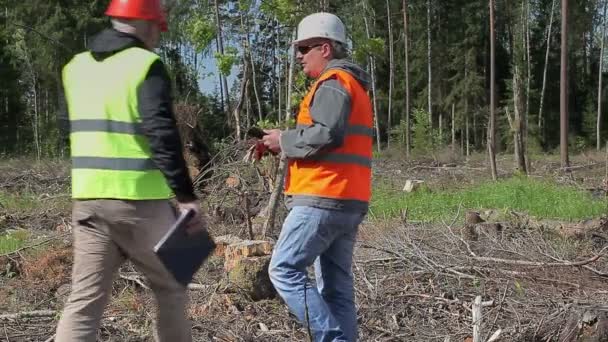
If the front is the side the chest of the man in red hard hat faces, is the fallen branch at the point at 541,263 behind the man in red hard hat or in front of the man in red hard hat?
in front

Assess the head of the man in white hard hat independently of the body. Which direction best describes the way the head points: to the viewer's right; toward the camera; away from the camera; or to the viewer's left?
to the viewer's left

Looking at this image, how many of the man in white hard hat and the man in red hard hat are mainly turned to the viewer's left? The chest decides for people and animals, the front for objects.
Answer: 1

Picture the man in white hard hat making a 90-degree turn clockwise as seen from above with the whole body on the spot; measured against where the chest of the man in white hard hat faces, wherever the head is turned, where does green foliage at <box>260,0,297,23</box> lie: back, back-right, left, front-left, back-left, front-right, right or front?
front

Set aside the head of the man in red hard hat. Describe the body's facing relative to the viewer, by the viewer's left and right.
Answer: facing away from the viewer and to the right of the viewer

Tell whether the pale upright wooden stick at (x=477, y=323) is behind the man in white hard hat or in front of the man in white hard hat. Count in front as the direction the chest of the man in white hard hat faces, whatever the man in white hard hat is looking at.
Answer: behind

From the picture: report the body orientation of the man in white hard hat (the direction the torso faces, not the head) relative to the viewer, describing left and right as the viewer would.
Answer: facing to the left of the viewer

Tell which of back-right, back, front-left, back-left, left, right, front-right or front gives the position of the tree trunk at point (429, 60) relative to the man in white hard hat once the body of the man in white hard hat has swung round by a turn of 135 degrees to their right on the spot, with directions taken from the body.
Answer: front-left

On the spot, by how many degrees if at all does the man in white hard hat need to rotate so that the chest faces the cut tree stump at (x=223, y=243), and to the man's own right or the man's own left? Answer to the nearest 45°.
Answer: approximately 90° to the man's own right

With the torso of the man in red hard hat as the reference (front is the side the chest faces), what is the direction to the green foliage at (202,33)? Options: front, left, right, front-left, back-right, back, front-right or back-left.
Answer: front-left

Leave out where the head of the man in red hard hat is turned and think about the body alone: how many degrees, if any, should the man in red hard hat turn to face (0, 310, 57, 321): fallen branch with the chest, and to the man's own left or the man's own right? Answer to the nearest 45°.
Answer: approximately 45° to the man's own left

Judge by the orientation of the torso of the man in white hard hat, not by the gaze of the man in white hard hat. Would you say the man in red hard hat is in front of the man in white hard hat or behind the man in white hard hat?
in front
